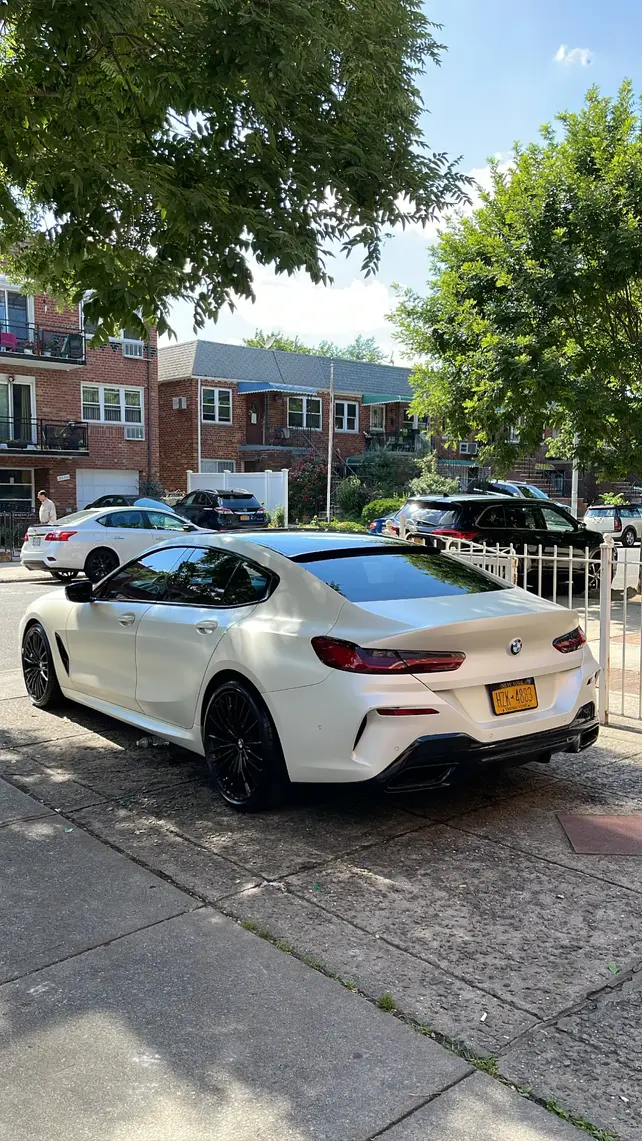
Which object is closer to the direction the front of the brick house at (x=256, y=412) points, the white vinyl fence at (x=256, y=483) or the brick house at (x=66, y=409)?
the white vinyl fence

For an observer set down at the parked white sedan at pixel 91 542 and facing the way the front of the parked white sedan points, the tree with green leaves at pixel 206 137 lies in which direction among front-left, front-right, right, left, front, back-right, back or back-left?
back-right

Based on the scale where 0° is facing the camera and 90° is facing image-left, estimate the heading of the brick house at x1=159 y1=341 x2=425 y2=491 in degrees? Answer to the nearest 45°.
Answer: approximately 315°

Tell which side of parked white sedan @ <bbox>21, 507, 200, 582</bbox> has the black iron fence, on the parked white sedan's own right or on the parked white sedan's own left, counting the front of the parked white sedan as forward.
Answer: on the parked white sedan's own left

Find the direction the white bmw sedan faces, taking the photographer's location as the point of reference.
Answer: facing away from the viewer and to the left of the viewer

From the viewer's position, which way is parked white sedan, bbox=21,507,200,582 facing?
facing away from the viewer and to the right of the viewer

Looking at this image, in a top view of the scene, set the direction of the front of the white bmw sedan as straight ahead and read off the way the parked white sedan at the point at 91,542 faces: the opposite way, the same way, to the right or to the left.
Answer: to the right

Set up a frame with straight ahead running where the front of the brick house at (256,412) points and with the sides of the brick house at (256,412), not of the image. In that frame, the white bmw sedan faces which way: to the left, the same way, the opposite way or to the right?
the opposite way
